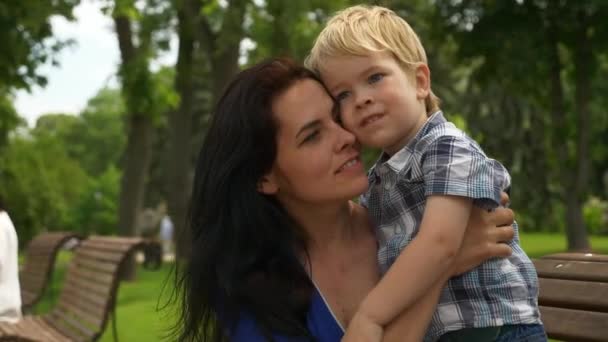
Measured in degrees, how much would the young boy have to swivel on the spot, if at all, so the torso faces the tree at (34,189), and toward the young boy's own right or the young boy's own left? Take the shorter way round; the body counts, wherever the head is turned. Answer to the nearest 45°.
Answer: approximately 90° to the young boy's own right

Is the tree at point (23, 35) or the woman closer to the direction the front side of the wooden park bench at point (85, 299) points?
the woman

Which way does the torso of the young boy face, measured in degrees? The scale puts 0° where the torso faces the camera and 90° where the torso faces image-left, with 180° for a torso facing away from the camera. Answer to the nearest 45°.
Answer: approximately 45°
